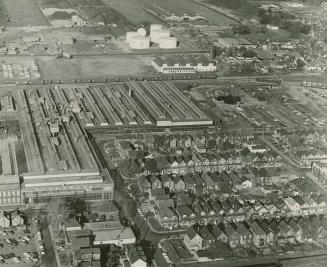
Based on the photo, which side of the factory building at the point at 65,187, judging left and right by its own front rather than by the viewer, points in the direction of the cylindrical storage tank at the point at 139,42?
back

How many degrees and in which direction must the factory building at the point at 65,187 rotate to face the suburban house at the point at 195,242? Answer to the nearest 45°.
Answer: approximately 45° to its left

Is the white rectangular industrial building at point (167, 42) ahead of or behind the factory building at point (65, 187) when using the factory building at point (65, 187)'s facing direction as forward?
behind

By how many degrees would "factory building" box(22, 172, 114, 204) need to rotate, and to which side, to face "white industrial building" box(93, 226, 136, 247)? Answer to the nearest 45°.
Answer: approximately 45° to its left

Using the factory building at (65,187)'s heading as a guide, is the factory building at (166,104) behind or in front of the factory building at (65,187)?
behind

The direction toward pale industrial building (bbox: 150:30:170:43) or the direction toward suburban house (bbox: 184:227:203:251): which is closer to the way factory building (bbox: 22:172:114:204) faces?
the suburban house

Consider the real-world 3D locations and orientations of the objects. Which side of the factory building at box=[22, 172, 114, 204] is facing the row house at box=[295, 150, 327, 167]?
left

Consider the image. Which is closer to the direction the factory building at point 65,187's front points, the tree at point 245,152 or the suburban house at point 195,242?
the suburban house

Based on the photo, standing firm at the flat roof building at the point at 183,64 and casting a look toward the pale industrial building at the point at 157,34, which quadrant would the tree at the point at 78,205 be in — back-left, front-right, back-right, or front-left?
back-left

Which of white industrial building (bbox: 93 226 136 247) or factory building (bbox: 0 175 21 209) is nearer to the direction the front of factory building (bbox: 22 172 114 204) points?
the white industrial building

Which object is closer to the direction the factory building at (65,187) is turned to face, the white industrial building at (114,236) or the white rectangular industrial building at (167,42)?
the white industrial building at (114,236)

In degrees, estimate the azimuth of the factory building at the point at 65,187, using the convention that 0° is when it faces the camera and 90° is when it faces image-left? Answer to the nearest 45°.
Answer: approximately 0°
